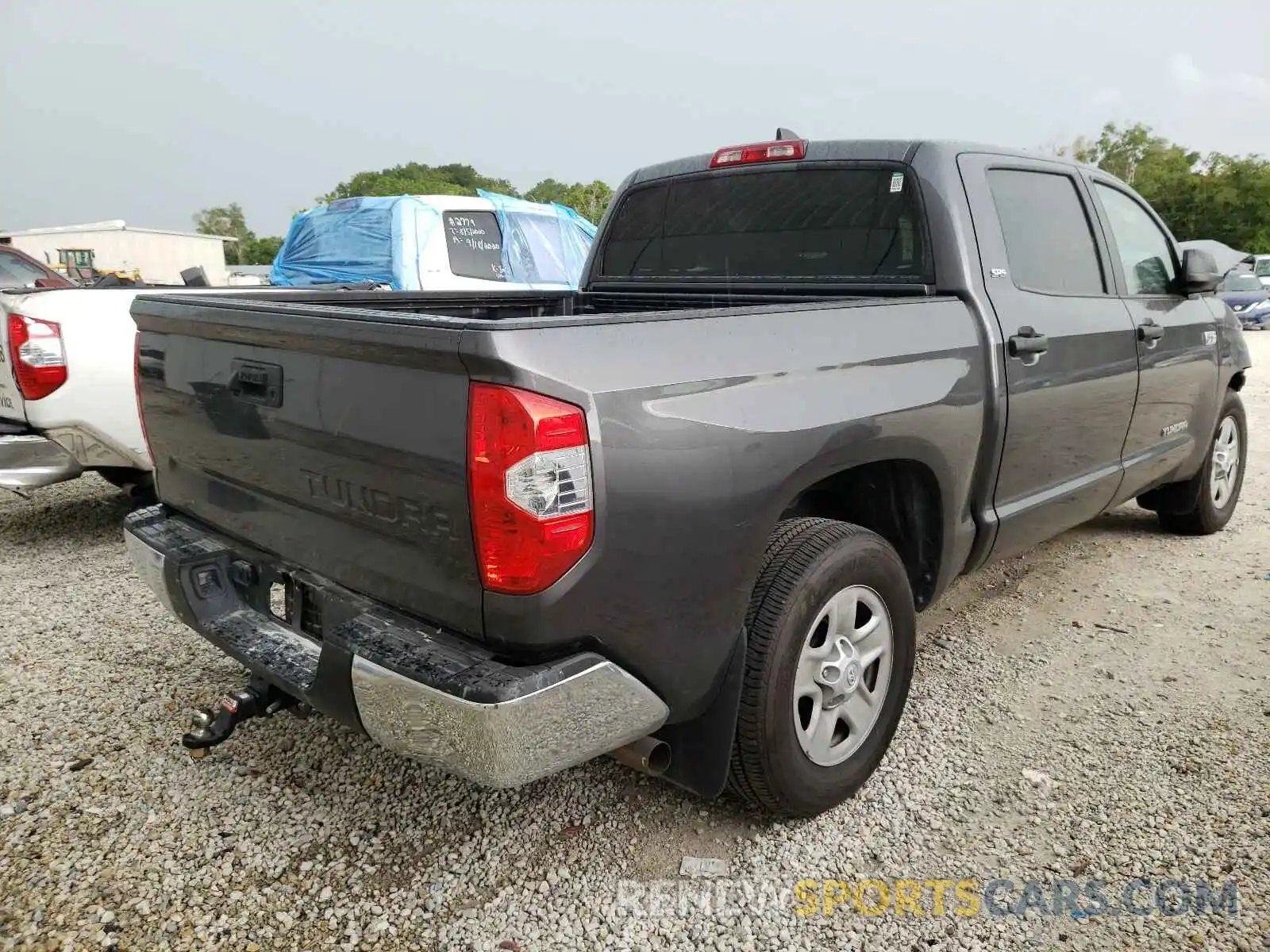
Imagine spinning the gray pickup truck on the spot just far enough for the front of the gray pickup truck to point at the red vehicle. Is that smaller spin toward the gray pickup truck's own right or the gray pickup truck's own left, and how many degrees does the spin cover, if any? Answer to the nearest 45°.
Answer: approximately 90° to the gray pickup truck's own left

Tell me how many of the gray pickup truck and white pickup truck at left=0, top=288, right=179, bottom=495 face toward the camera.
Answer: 0

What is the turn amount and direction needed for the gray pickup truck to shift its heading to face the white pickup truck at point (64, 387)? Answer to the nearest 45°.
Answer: approximately 90° to its left

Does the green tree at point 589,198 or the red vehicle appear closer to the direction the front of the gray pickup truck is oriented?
the green tree

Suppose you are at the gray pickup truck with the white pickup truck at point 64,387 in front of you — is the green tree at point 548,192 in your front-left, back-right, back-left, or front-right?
front-right

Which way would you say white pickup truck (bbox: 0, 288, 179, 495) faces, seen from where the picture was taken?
facing away from the viewer and to the right of the viewer

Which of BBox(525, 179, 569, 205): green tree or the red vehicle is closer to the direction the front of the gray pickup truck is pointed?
the green tree

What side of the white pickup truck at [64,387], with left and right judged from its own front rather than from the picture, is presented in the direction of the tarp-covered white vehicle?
front

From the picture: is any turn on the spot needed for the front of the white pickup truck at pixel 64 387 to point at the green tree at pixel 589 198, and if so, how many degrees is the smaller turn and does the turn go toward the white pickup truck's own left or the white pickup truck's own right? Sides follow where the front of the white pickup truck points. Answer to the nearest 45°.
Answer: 0° — it already faces it

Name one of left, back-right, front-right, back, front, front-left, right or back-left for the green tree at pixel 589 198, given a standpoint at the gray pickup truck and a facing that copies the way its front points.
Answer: front-left

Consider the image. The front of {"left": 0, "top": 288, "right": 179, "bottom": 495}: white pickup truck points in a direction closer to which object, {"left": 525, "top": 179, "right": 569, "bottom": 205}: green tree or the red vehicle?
the green tree

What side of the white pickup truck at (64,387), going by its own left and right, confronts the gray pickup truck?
right

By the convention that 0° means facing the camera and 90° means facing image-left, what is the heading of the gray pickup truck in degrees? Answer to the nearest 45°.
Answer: approximately 225°
